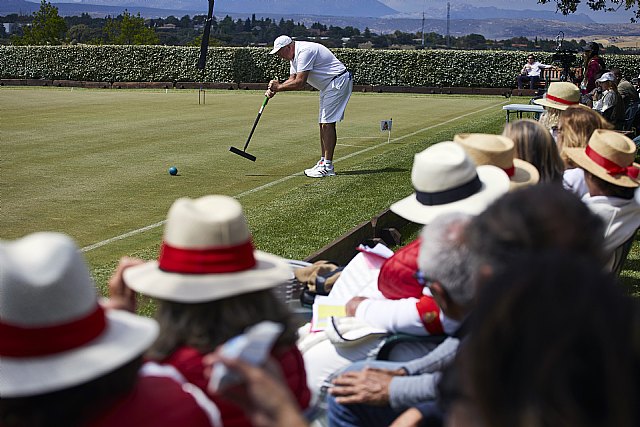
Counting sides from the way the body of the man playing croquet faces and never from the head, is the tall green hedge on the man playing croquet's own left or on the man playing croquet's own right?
on the man playing croquet's own right

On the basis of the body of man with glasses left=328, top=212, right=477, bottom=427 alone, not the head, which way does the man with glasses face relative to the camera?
to the viewer's left

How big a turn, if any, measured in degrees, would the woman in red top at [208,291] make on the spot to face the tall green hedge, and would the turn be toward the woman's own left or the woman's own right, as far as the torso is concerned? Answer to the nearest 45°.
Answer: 0° — they already face it

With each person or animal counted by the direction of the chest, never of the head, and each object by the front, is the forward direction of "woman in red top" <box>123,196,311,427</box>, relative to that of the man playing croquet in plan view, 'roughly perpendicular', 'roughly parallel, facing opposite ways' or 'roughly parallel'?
roughly perpendicular

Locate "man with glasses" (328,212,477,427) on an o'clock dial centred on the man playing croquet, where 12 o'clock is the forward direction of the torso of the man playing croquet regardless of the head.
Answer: The man with glasses is roughly at 9 o'clock from the man playing croquet.

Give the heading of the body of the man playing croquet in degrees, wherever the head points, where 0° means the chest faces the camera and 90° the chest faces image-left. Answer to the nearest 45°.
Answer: approximately 90°

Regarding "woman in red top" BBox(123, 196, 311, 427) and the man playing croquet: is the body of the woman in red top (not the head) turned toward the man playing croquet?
yes

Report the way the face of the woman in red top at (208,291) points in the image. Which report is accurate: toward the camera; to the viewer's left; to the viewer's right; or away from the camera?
away from the camera

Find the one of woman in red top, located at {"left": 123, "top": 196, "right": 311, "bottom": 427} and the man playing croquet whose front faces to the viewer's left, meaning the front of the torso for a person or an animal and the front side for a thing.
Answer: the man playing croquet

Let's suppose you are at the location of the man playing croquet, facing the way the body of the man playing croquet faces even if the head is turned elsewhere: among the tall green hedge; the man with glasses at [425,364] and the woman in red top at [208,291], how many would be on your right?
1

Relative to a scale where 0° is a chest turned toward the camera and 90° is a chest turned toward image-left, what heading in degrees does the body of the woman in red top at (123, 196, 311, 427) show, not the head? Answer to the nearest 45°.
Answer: approximately 180°

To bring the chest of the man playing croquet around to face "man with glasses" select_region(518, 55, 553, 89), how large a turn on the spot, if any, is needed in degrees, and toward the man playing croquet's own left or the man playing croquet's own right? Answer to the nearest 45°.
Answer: approximately 90° to the man playing croquet's own right
